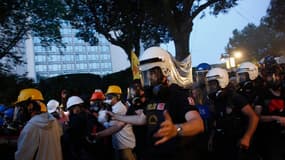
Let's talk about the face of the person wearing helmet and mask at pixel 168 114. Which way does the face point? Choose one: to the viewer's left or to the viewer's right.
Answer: to the viewer's left

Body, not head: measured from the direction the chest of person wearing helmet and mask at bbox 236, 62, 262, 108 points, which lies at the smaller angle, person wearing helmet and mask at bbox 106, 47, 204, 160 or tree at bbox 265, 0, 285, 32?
the person wearing helmet and mask

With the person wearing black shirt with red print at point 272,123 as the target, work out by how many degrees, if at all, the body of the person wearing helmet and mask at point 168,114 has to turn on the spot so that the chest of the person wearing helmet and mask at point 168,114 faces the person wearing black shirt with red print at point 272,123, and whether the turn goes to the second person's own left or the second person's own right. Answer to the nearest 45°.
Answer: approximately 180°

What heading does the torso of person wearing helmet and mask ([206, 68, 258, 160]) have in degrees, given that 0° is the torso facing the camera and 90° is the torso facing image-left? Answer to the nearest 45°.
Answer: approximately 45°

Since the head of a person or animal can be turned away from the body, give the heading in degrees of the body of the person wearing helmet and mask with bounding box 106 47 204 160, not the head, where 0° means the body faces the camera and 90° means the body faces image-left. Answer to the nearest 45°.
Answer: approximately 45°

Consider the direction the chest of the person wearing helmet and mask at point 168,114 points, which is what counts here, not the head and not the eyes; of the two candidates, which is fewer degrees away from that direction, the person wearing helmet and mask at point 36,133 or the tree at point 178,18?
the person wearing helmet and mask
